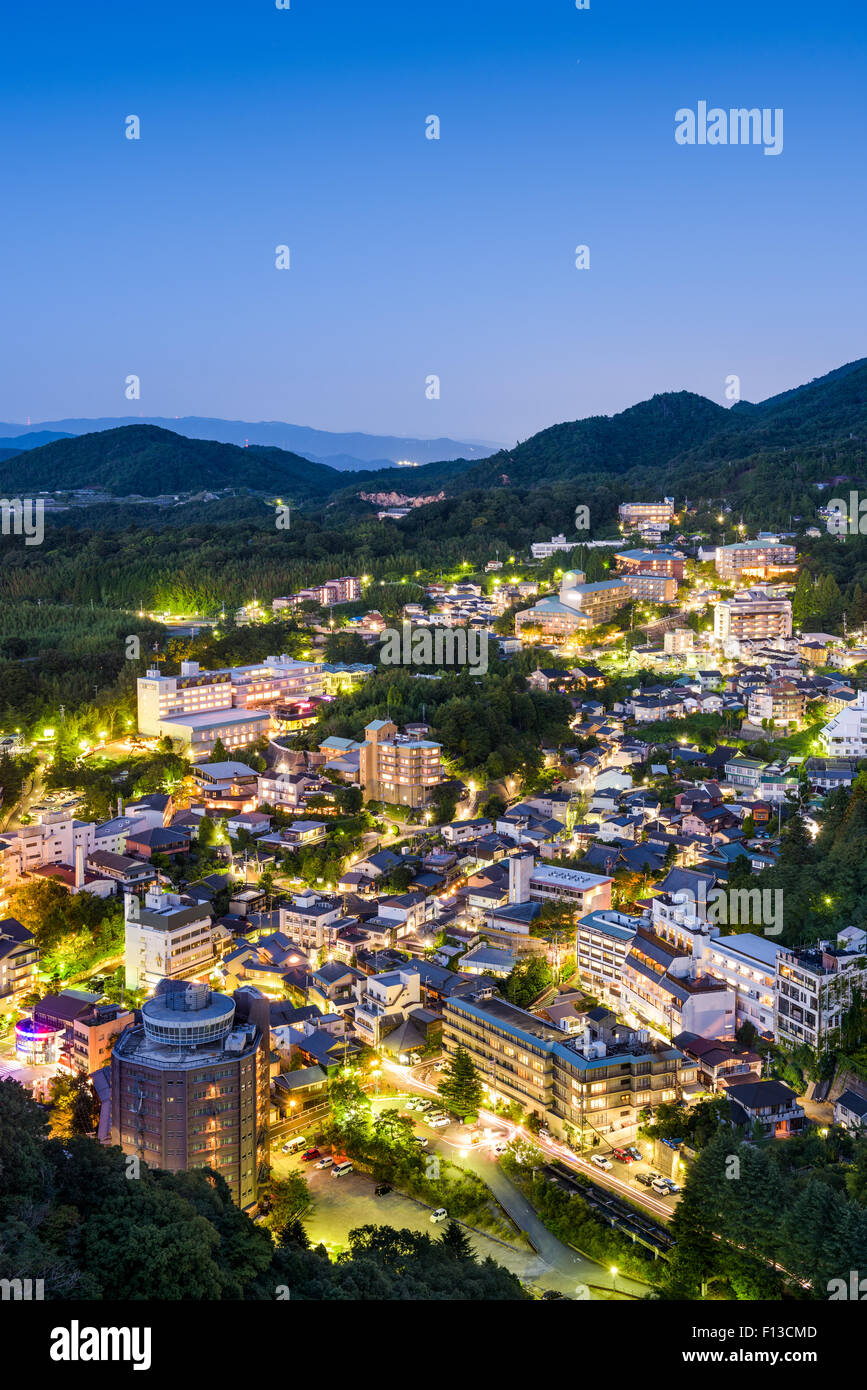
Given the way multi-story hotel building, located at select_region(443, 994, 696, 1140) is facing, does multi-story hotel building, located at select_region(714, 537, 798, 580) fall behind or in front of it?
behind

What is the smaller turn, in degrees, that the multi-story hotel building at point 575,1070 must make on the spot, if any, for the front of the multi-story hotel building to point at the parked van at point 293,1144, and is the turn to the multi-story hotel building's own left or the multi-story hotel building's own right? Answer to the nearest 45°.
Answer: approximately 45° to the multi-story hotel building's own right

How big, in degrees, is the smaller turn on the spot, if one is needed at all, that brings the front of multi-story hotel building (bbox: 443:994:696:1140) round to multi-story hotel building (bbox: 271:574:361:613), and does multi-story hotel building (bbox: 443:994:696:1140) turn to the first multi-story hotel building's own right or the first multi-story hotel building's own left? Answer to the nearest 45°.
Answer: approximately 135° to the first multi-story hotel building's own right

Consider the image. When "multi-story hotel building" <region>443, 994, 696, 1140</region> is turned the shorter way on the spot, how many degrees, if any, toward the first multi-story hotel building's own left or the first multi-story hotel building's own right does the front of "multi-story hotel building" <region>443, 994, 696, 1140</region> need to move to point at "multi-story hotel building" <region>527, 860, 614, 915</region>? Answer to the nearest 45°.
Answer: approximately 135° to the first multi-story hotel building's own right

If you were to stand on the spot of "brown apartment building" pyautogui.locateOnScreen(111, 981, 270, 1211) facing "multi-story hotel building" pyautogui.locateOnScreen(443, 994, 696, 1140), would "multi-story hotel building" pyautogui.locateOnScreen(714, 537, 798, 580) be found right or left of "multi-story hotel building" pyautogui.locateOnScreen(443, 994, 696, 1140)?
left

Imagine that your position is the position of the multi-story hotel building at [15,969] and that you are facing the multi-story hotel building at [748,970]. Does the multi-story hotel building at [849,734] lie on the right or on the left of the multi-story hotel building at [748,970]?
left

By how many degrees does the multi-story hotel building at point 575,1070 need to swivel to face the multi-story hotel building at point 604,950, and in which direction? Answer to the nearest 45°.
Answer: approximately 135° to its right

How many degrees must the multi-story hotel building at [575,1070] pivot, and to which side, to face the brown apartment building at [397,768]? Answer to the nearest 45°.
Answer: approximately 135° to its right

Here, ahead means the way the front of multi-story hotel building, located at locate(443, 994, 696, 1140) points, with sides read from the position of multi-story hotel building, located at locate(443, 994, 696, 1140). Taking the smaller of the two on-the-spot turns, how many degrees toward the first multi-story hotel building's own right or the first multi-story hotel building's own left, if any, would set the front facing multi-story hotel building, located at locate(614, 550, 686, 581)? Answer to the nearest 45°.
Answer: approximately 135° to the first multi-story hotel building's own right

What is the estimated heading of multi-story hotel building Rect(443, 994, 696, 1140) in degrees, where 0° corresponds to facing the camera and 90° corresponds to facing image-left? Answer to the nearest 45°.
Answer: approximately 45°

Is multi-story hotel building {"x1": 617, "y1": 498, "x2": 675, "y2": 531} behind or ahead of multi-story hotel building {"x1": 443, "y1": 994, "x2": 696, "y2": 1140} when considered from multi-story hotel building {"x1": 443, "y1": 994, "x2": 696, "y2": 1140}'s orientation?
behind
